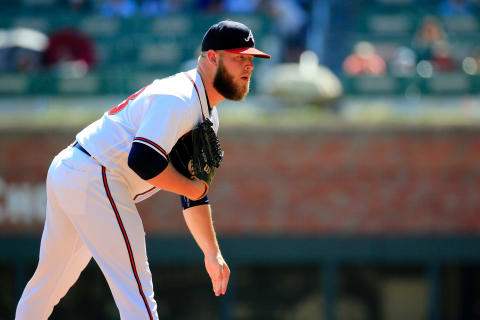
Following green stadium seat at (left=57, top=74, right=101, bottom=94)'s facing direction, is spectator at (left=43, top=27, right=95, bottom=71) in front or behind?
behind

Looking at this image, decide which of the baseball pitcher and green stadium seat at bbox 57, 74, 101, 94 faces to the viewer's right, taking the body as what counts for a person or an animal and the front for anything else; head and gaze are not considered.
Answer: the baseball pitcher

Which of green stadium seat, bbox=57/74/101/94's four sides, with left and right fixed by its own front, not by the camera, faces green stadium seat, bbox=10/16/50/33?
back

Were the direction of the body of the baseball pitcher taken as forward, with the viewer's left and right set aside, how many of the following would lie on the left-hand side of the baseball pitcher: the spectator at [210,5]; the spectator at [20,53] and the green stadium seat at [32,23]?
3

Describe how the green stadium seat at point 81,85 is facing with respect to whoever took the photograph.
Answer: facing the viewer

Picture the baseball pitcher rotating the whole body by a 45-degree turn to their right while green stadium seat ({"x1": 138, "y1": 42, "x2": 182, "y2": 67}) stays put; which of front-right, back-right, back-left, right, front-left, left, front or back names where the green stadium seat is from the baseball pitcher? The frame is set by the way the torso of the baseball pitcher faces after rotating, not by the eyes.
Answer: back-left

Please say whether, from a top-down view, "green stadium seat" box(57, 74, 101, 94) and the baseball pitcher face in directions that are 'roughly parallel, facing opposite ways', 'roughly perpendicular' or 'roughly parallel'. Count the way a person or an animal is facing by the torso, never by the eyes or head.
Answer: roughly perpendicular

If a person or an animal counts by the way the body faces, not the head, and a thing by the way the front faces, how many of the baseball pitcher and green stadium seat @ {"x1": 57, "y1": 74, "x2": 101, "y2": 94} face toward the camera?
1

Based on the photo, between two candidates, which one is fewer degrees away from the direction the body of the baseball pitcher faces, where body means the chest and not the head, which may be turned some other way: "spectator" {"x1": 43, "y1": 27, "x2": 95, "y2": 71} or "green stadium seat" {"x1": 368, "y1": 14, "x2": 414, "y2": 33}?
the green stadium seat

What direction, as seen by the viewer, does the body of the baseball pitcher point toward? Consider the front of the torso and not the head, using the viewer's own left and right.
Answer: facing to the right of the viewer

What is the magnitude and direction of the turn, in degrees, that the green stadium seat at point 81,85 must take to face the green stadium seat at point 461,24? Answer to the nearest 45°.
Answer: approximately 90° to its left

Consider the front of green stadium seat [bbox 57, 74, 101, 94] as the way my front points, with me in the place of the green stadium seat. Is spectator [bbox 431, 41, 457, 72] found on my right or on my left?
on my left

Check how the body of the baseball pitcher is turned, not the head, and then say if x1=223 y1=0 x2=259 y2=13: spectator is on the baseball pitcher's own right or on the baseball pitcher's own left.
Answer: on the baseball pitcher's own left
